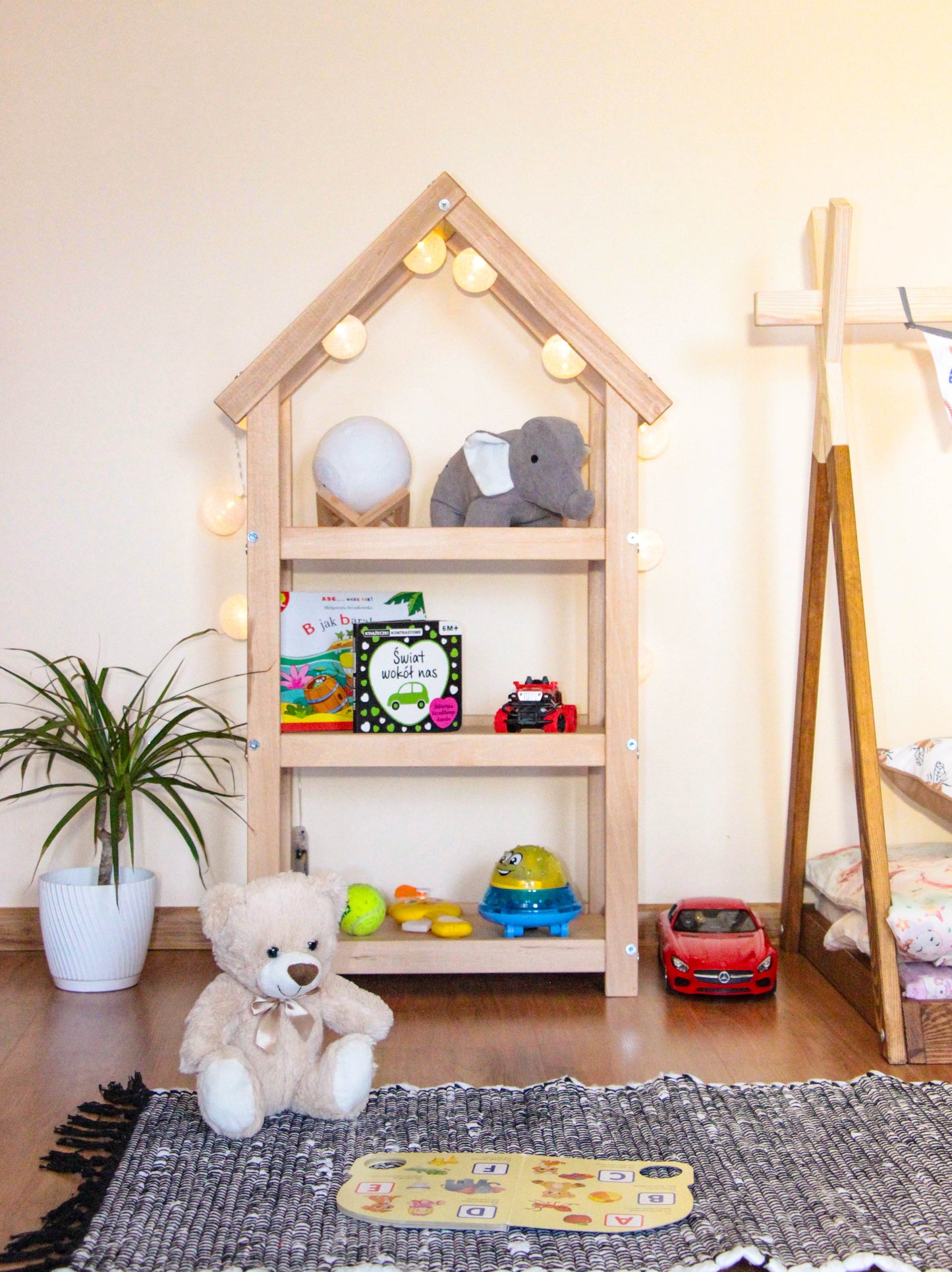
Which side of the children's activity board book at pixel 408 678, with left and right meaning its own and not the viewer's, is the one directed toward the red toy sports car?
left

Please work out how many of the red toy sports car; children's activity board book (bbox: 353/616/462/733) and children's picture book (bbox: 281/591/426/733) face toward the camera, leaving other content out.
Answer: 3

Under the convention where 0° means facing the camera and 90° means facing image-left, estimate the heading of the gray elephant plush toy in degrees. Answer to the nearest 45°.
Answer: approximately 270°

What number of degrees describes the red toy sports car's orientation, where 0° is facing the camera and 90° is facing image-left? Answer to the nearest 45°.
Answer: approximately 0°

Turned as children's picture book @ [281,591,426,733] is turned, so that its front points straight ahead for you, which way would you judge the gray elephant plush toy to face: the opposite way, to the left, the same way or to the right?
to the left

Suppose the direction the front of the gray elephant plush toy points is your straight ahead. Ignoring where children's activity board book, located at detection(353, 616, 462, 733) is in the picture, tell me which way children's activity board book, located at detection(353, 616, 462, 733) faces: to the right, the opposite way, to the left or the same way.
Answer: to the right

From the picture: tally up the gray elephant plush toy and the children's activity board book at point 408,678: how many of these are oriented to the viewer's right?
1
